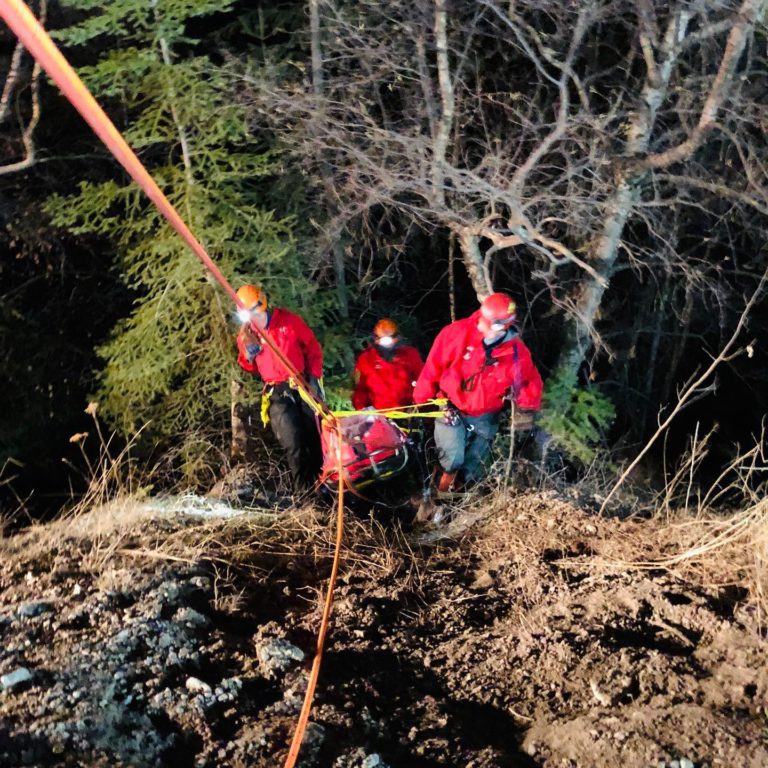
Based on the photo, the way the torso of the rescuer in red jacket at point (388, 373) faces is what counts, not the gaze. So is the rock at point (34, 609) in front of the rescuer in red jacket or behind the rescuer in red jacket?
in front

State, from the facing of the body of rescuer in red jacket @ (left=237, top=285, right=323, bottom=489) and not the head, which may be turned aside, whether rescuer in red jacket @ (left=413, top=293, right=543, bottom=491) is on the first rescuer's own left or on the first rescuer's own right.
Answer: on the first rescuer's own left

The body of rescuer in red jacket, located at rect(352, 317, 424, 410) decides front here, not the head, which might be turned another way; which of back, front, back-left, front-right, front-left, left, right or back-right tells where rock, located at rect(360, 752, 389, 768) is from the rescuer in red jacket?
front

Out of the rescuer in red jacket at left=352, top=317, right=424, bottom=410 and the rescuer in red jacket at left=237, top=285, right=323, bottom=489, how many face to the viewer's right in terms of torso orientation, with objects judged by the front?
0

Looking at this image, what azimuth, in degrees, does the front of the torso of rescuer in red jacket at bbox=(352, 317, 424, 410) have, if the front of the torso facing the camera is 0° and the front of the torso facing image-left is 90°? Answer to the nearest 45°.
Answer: approximately 0°

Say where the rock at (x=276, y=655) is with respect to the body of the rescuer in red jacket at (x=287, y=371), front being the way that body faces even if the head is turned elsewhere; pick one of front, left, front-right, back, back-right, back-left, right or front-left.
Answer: front-left

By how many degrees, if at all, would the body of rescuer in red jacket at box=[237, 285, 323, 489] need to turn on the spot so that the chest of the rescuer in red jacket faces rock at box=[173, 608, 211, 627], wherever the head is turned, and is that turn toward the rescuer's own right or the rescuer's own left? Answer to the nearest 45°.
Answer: approximately 45° to the rescuer's own left

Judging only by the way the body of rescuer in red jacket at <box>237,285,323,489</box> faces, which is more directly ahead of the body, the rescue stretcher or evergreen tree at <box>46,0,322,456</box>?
the rescue stretcher

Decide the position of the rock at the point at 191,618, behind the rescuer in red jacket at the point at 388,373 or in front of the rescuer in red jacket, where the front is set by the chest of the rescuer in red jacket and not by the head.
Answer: in front
